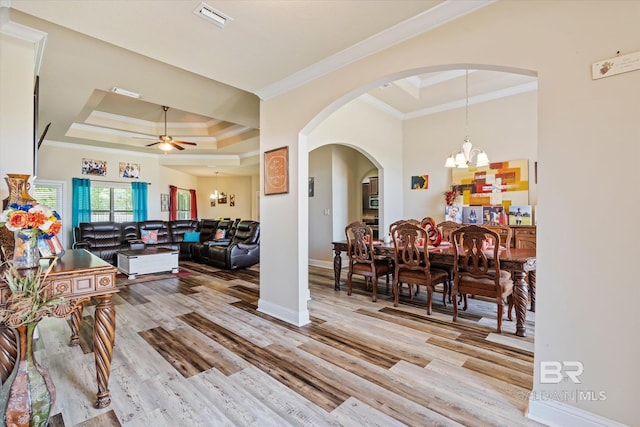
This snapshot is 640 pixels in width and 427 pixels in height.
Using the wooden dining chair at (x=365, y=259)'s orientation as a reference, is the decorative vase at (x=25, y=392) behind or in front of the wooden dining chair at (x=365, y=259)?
behind

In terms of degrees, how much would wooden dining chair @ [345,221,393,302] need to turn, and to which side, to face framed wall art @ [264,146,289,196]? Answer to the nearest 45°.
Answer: approximately 180°

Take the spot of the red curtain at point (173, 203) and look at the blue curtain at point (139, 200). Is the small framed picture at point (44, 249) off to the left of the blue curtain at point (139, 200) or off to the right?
left

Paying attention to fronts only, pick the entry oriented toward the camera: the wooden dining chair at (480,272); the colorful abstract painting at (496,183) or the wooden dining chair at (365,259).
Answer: the colorful abstract painting

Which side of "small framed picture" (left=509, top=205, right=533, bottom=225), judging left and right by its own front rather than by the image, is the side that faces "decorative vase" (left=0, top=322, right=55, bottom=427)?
front

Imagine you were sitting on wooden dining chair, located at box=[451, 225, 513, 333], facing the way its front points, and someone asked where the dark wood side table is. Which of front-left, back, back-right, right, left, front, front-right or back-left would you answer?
back

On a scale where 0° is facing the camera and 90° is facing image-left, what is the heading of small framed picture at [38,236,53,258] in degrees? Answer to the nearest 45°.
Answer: approximately 315°

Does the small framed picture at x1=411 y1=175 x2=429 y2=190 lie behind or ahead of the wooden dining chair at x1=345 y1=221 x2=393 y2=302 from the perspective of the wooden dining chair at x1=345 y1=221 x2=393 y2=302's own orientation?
ahead

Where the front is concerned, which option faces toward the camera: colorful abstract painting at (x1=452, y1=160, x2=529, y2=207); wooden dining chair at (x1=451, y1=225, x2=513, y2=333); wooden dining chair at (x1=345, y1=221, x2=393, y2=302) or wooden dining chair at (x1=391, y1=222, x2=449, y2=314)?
the colorful abstract painting

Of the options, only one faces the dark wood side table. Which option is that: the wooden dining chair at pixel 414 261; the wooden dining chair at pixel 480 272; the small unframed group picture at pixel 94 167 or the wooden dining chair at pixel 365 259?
the small unframed group picture

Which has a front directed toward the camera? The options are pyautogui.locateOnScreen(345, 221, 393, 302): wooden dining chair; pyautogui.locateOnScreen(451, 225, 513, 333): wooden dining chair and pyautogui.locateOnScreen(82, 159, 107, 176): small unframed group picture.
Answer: the small unframed group picture

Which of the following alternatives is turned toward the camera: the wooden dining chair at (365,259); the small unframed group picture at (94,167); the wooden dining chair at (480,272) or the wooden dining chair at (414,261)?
the small unframed group picture

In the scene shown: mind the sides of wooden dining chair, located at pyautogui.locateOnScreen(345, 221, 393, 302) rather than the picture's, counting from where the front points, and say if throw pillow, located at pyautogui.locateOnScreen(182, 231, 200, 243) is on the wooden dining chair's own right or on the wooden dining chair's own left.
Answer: on the wooden dining chair's own left

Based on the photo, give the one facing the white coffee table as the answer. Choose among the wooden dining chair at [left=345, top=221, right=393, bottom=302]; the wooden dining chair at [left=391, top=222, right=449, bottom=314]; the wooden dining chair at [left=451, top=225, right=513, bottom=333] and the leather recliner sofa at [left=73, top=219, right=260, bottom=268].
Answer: the leather recliner sofa

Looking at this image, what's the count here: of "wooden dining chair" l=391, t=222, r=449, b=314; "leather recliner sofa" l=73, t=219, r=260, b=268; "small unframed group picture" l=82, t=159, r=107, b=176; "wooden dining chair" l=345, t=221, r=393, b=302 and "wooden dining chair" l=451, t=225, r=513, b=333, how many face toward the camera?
2

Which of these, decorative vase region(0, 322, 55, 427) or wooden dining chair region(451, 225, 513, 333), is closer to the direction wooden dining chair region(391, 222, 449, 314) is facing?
the wooden dining chair

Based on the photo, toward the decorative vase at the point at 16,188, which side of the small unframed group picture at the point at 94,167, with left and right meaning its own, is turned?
front
